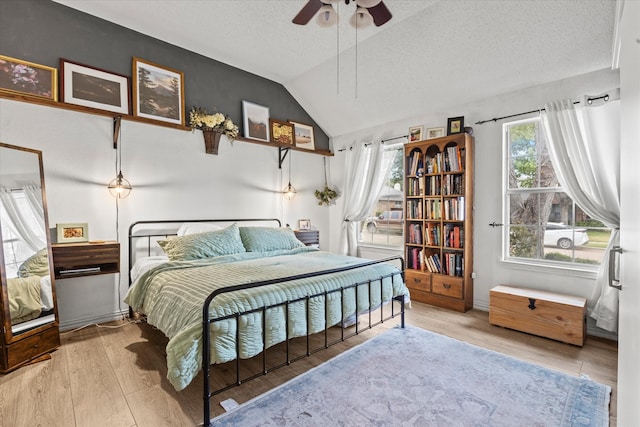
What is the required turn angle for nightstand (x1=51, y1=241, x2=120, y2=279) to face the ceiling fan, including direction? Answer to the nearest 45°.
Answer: approximately 45° to its left

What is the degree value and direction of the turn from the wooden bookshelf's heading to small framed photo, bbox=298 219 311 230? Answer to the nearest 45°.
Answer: approximately 45° to its right

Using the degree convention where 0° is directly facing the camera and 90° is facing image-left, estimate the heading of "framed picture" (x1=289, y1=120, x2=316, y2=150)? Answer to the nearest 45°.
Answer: approximately 315°

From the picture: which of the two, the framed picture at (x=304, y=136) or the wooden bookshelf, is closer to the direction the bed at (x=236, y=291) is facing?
the wooden bookshelf

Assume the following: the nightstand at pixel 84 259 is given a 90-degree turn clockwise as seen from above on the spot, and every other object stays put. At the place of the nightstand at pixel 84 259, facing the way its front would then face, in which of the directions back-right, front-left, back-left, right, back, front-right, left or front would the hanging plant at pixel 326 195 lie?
back

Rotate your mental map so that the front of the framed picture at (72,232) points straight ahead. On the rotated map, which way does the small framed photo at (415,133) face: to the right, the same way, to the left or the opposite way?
to the right

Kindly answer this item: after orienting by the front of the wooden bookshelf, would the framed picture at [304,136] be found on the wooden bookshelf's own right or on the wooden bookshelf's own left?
on the wooden bookshelf's own right

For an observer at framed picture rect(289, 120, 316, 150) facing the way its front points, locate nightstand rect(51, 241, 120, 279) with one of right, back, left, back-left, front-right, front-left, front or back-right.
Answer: right

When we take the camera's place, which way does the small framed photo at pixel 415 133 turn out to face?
facing the viewer and to the left of the viewer

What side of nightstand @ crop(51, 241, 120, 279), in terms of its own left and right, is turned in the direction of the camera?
front

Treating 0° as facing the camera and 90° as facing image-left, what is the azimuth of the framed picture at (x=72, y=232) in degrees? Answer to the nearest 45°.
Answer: approximately 0°

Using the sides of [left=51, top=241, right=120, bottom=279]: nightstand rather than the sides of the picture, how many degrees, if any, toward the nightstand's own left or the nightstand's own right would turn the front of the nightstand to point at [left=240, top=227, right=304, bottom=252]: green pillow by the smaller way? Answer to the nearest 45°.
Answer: approximately 90° to the nightstand's own left

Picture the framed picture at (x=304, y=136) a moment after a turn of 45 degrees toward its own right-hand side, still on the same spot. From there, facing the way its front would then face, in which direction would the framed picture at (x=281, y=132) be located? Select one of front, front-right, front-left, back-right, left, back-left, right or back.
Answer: front-right

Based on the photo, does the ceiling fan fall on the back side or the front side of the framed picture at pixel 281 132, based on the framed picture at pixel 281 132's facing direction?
on the front side

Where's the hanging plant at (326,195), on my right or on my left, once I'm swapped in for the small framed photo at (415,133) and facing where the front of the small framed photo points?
on my right

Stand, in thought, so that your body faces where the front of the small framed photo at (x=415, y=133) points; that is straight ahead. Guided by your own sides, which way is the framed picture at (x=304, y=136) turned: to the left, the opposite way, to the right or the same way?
to the left

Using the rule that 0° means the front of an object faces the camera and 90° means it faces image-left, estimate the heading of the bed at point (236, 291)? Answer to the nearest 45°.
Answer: approximately 315°
